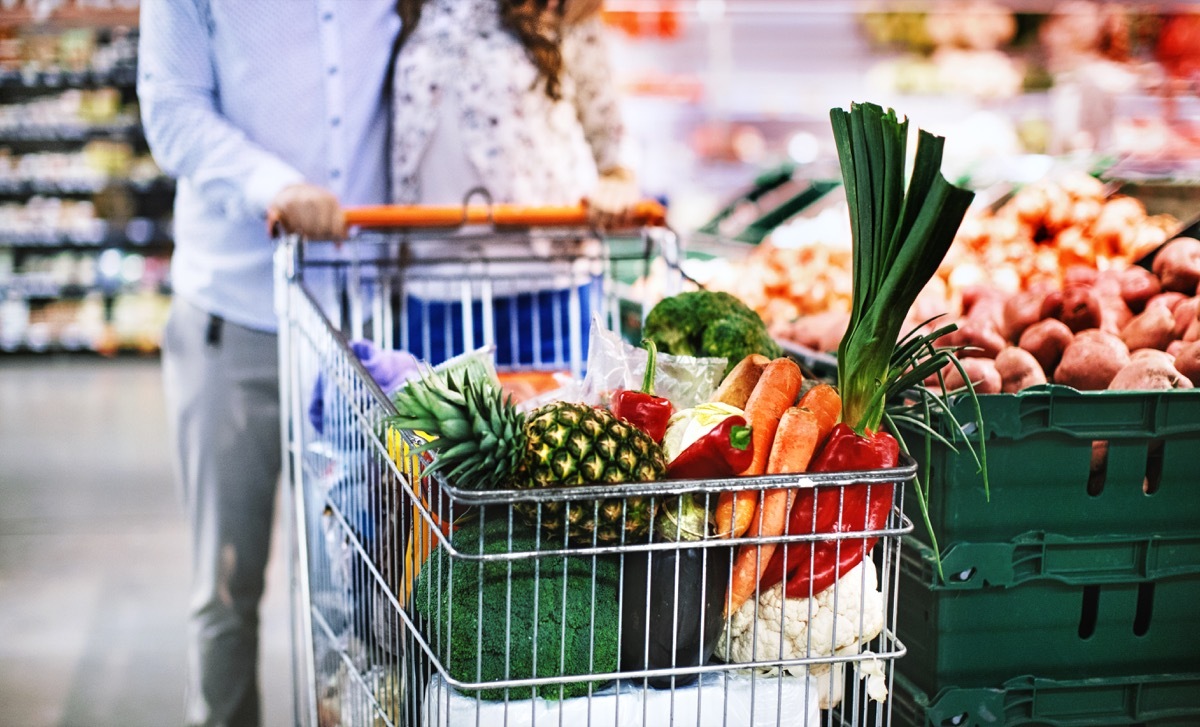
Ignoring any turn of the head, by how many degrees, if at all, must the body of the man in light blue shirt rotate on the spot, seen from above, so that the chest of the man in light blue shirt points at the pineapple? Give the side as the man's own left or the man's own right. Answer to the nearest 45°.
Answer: approximately 45° to the man's own right

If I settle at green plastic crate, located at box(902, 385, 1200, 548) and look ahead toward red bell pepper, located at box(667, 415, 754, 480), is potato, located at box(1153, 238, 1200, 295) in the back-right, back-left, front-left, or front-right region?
back-right

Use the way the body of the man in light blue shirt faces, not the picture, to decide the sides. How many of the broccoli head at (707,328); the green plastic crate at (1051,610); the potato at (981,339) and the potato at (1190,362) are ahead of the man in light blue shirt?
4

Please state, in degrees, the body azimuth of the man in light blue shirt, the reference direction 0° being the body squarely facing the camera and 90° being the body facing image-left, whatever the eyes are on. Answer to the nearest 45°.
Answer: approximately 315°

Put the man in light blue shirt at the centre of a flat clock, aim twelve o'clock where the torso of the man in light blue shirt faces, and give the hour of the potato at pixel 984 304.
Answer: The potato is roughly at 11 o'clock from the man in light blue shirt.
